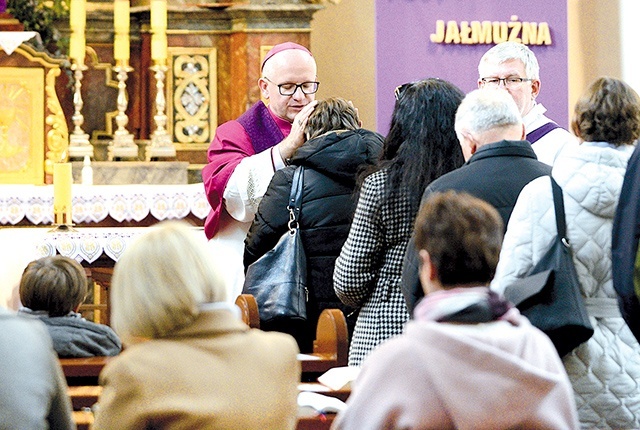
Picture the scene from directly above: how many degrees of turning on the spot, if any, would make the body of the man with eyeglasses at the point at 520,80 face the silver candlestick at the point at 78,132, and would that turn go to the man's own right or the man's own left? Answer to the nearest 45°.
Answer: approximately 90° to the man's own right

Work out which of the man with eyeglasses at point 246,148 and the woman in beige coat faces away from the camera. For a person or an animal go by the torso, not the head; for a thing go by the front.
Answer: the woman in beige coat

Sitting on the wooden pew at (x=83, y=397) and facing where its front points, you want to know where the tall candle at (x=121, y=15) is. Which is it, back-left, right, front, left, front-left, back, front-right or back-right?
front

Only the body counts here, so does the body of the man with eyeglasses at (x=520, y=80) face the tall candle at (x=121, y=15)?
no

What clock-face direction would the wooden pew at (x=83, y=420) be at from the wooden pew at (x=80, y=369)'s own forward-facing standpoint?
the wooden pew at (x=83, y=420) is roughly at 6 o'clock from the wooden pew at (x=80, y=369).

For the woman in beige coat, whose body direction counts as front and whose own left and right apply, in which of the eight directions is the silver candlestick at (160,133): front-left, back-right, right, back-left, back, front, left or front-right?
front

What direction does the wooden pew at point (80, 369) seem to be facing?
away from the camera

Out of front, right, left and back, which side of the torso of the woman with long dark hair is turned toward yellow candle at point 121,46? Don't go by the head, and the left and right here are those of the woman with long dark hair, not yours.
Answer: front

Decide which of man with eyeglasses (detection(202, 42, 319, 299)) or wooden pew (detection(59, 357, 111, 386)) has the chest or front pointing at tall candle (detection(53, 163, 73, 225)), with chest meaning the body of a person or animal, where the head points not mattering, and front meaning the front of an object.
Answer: the wooden pew

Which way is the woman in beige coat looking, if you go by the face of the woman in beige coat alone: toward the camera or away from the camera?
away from the camera

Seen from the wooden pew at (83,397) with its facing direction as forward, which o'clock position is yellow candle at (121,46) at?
The yellow candle is roughly at 12 o'clock from the wooden pew.

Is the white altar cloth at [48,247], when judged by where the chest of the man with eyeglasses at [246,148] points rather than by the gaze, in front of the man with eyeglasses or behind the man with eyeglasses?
behind

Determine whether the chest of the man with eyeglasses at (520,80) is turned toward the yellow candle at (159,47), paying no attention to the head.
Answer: no

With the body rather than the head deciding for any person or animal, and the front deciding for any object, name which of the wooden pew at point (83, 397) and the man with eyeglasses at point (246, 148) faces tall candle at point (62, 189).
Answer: the wooden pew

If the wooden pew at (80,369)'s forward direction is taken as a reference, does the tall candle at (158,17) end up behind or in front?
in front

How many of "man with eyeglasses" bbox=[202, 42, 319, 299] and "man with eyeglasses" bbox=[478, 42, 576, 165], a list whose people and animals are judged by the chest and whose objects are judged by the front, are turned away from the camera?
0

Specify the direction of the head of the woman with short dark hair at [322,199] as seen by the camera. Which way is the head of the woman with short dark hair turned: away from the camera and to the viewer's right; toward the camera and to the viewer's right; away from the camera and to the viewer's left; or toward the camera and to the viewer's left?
away from the camera and to the viewer's left

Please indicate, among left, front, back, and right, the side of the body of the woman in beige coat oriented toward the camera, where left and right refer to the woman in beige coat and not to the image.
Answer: back

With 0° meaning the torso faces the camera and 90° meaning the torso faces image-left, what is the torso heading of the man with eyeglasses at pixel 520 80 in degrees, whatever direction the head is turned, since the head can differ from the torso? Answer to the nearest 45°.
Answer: approximately 45°

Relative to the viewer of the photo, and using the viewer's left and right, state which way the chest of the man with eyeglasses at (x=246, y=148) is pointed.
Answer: facing the viewer and to the right of the viewer

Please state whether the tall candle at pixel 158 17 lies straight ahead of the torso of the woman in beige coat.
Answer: yes

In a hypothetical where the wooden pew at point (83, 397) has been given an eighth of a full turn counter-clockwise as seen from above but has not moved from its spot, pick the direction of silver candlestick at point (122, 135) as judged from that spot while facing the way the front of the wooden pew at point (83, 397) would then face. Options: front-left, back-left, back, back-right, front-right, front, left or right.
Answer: front-right

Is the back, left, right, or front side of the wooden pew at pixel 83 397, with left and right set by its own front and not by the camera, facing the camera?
back
